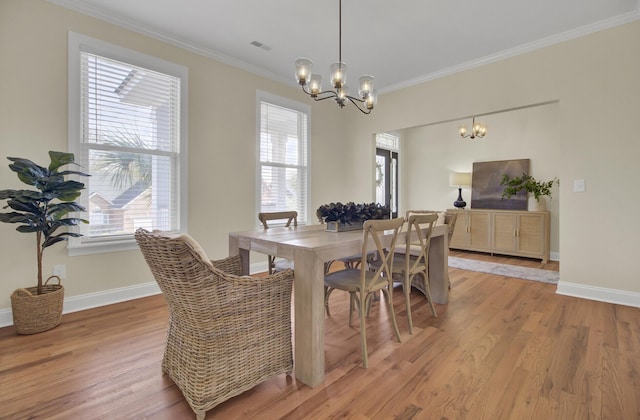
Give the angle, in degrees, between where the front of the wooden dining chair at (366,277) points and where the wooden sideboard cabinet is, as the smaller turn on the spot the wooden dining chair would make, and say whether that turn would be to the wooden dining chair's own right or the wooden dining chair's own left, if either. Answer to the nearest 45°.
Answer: approximately 90° to the wooden dining chair's own right

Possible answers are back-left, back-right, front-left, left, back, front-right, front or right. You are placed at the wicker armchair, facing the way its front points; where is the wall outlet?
left

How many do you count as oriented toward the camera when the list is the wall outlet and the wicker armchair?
1

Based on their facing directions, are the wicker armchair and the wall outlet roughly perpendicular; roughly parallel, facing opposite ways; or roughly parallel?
roughly perpendicular

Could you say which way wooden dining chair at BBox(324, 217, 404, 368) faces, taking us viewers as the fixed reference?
facing away from the viewer and to the left of the viewer

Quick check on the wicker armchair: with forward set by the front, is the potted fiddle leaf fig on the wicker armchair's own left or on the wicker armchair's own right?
on the wicker armchair's own left

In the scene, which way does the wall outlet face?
toward the camera

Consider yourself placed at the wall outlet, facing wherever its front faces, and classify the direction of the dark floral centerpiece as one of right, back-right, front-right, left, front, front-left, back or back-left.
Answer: front-left

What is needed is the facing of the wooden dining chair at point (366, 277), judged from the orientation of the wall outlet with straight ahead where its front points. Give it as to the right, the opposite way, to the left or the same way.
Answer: the opposite way

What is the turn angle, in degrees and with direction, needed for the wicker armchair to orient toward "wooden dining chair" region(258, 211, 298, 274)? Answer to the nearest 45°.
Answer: approximately 45° to its left

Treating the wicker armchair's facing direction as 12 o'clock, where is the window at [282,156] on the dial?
The window is roughly at 11 o'clock from the wicker armchair.

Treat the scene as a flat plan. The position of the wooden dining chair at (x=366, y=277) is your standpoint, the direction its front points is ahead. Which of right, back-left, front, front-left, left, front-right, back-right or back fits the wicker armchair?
left

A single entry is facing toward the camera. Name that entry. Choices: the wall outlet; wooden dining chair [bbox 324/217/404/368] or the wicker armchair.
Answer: the wall outlet

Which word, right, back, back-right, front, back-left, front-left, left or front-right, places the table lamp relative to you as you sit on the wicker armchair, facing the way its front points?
front

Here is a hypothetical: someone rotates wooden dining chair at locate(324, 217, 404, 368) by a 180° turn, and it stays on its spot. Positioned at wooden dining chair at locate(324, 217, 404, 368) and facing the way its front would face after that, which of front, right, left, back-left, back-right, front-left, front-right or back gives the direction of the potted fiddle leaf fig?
back-right

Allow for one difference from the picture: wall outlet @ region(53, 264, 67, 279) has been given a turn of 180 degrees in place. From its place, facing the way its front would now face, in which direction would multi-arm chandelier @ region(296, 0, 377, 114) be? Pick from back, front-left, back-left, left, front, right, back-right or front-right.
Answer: back-right

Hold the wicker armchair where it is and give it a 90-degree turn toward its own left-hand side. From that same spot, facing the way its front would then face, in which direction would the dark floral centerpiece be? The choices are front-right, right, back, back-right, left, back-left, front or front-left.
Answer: right

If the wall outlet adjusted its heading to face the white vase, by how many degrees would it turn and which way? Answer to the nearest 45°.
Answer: approximately 90° to its left

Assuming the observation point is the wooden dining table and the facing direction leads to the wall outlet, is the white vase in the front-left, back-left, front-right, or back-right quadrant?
back-right

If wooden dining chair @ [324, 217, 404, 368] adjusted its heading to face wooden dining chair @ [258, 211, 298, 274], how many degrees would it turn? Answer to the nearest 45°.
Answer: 0° — it already faces it
